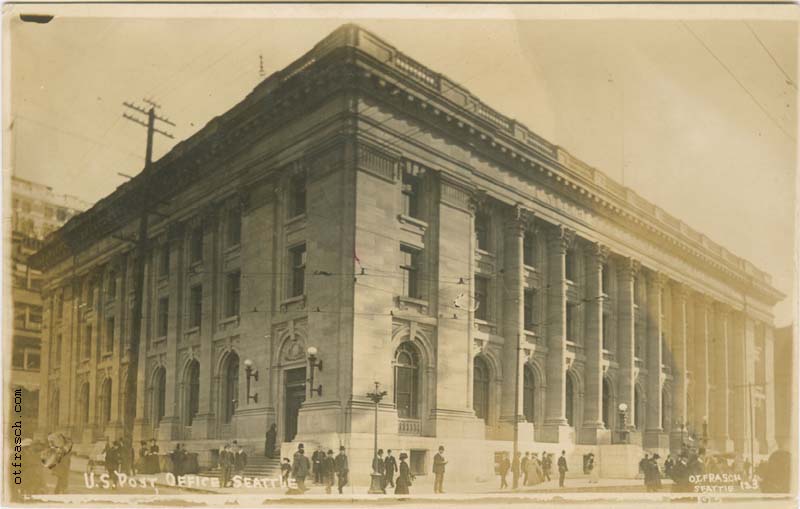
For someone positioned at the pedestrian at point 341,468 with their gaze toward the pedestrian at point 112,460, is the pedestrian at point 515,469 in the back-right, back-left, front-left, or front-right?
back-right
